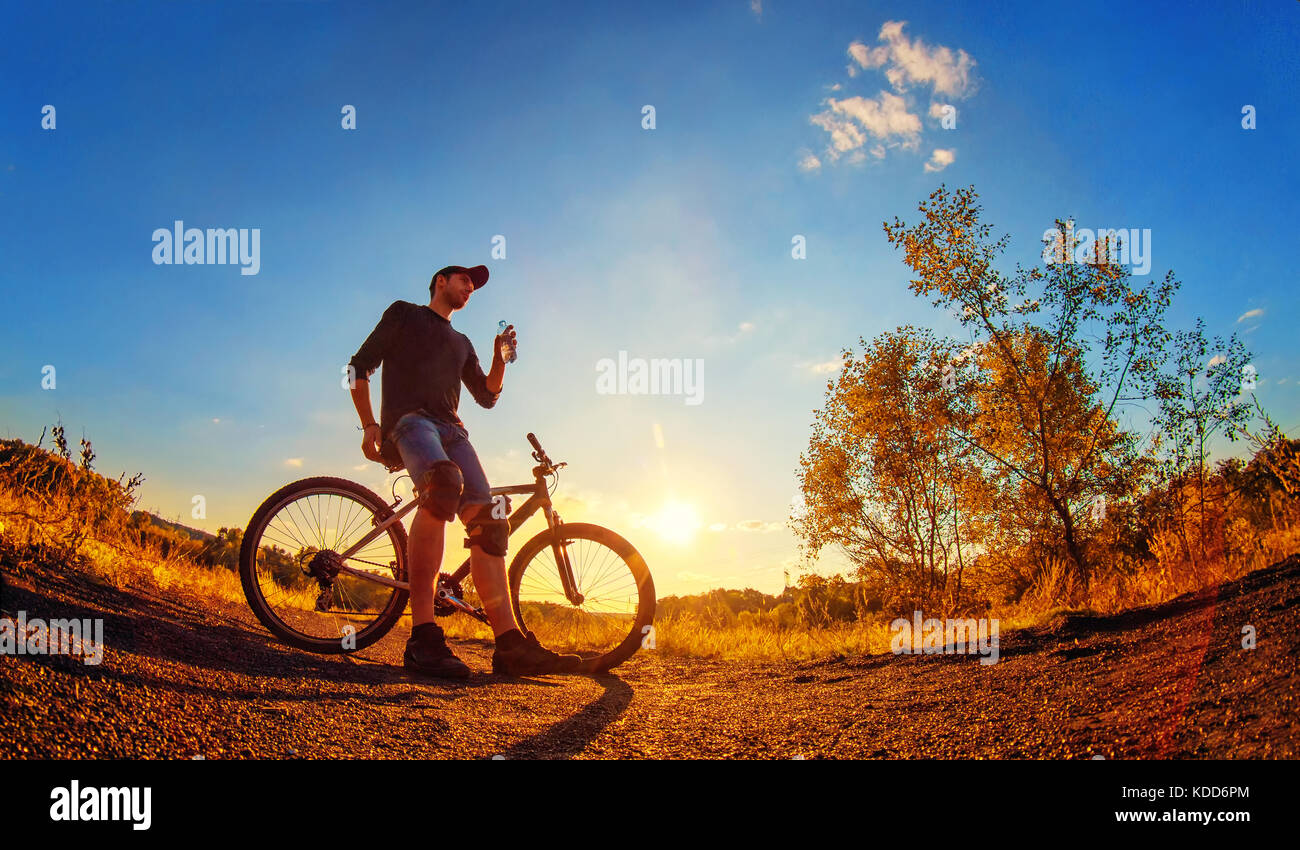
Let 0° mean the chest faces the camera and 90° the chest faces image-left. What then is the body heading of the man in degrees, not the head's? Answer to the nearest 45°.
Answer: approximately 315°
